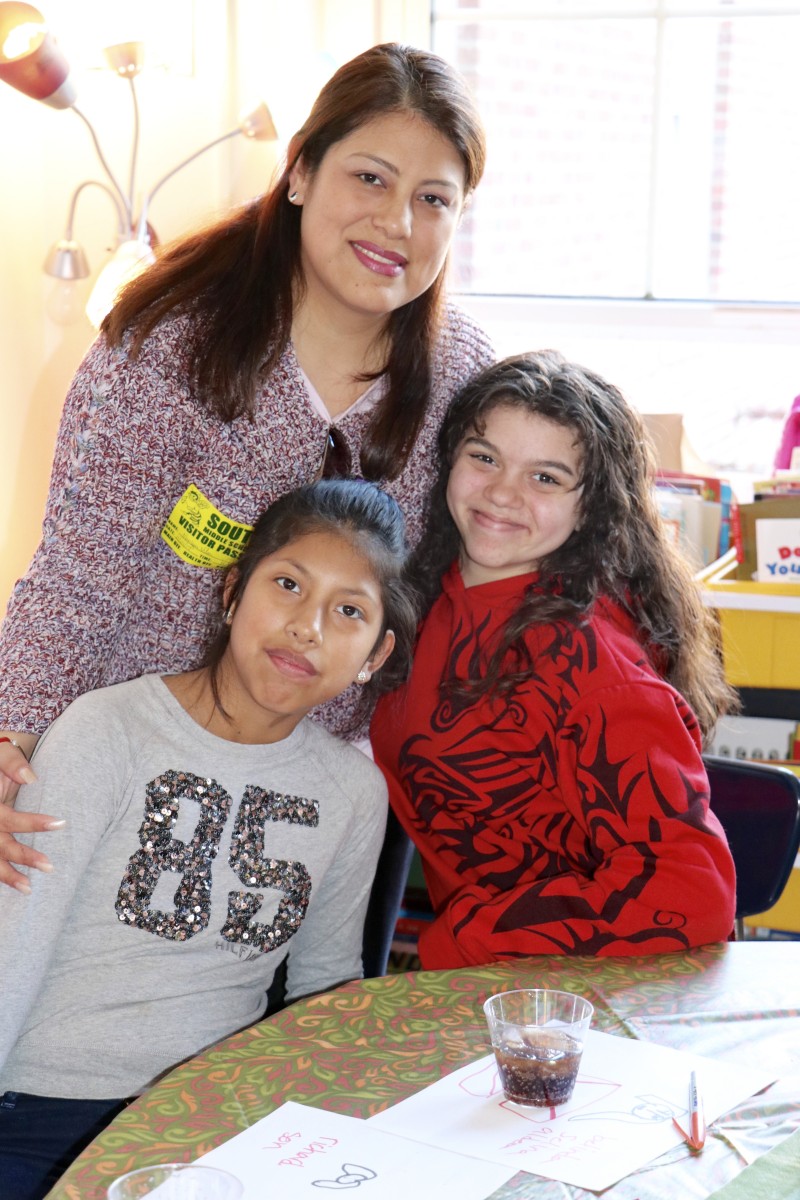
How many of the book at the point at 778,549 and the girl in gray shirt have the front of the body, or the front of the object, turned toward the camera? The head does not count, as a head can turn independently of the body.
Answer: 2

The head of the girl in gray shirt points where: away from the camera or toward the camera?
toward the camera

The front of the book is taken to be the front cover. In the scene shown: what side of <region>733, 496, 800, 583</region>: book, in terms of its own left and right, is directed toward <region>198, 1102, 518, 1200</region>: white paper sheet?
front

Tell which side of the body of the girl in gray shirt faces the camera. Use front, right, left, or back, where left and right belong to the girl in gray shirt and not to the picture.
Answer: front

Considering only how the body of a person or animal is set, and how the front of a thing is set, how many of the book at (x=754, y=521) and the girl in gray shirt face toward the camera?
2

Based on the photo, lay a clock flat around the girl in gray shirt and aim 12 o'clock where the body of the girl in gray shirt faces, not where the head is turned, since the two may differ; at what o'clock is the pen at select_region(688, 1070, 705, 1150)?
The pen is roughly at 11 o'clock from the girl in gray shirt.

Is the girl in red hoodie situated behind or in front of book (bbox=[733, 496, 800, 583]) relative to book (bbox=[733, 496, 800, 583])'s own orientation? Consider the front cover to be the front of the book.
in front

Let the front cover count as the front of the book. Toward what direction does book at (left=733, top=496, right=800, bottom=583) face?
toward the camera

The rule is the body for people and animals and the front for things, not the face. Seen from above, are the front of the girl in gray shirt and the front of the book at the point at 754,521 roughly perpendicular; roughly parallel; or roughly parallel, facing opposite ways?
roughly parallel

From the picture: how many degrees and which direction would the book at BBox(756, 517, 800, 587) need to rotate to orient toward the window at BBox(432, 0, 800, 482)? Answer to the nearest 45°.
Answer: approximately 180°

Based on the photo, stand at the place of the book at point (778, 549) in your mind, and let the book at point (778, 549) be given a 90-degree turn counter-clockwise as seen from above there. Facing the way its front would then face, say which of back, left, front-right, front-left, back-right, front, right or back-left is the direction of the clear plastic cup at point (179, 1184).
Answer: right

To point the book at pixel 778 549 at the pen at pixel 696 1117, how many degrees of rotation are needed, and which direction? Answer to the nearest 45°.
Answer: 0° — it already faces it

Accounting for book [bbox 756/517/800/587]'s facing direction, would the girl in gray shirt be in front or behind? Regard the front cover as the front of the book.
in front
